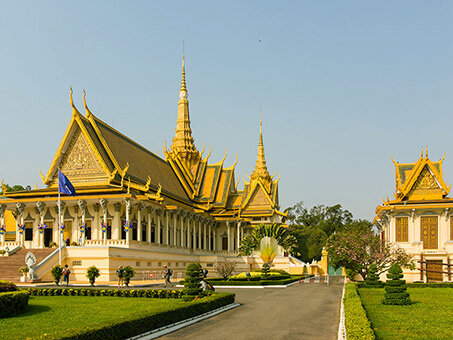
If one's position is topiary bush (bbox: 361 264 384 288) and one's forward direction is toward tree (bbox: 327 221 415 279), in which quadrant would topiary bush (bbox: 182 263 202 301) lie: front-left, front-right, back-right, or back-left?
back-left

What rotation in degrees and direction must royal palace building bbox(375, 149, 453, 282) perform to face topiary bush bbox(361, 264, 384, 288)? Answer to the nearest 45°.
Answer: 0° — it already faces it

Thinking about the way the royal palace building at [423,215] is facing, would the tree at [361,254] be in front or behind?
in front

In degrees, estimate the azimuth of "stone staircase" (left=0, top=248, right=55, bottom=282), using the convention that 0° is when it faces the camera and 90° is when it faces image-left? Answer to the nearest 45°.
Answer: approximately 0°

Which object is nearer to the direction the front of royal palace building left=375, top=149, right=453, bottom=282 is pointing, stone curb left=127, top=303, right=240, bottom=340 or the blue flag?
the stone curb

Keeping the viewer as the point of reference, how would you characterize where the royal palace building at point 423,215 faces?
facing the viewer

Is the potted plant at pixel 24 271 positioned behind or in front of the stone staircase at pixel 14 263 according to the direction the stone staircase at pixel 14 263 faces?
in front

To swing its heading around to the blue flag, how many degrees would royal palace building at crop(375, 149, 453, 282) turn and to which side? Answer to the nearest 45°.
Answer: approximately 45° to its right

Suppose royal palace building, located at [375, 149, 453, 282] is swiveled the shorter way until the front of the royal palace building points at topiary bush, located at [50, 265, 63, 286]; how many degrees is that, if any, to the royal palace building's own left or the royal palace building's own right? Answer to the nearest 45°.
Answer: approximately 45° to the royal palace building's own right

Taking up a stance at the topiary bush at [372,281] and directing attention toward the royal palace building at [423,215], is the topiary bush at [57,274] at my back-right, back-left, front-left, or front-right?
back-left

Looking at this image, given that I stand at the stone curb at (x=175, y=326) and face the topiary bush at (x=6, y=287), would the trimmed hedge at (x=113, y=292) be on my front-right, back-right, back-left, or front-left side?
front-right
